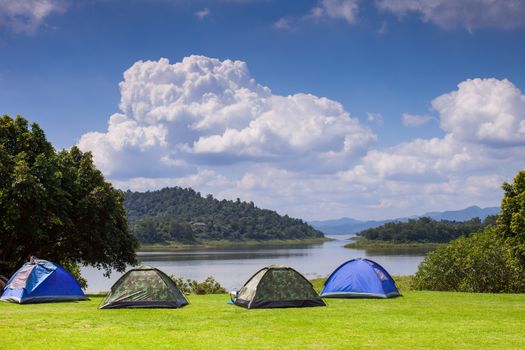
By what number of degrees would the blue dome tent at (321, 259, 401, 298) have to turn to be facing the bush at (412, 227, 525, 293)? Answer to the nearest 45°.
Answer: approximately 45° to its left

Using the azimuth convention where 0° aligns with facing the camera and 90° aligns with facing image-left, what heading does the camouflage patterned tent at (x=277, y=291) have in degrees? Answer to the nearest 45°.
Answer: approximately 90°

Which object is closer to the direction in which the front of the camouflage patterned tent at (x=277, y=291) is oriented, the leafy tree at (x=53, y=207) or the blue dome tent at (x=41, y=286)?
the blue dome tent

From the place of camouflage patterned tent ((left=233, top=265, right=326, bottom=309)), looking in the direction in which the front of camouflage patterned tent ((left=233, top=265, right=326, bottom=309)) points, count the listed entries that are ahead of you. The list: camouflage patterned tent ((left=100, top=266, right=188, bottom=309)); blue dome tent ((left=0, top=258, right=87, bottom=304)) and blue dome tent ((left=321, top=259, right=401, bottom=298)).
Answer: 2

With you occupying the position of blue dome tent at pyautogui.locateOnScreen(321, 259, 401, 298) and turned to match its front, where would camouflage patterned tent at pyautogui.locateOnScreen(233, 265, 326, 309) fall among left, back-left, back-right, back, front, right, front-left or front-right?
back-right

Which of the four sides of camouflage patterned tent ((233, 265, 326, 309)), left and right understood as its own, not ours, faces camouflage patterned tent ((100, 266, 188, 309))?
front

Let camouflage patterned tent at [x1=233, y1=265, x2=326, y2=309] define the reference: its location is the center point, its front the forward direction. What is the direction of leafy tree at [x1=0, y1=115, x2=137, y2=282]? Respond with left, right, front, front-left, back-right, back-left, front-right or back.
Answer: front-right
